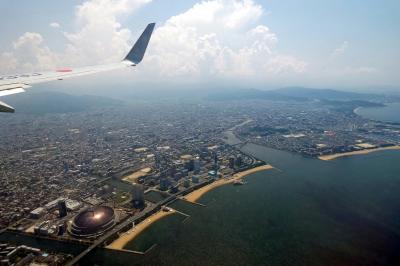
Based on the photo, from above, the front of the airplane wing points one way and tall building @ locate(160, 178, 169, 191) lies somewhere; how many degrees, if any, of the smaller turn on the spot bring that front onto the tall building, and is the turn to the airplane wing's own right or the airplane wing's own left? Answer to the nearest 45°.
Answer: approximately 90° to the airplane wing's own right

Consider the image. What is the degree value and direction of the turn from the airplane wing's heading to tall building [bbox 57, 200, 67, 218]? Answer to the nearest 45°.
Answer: approximately 45° to its right

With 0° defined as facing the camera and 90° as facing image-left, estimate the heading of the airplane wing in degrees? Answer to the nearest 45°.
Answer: approximately 135°
